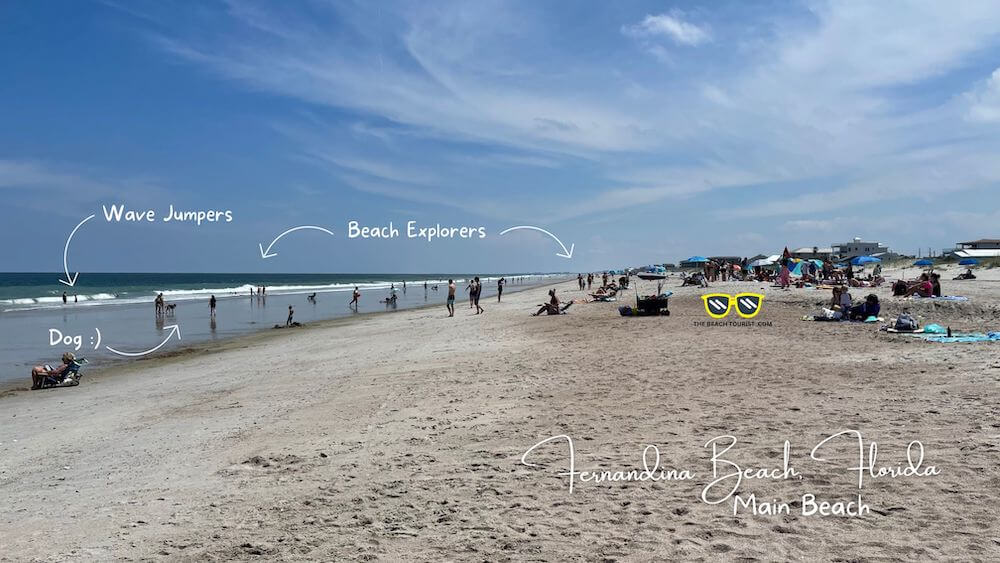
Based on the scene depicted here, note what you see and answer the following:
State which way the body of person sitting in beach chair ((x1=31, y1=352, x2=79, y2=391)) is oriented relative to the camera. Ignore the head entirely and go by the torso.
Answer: to the viewer's left

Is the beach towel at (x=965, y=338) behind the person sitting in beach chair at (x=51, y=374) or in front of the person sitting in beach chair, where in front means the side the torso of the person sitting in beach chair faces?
behind

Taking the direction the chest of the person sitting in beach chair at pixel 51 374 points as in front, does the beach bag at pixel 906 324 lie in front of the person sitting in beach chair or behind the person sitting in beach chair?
behind
